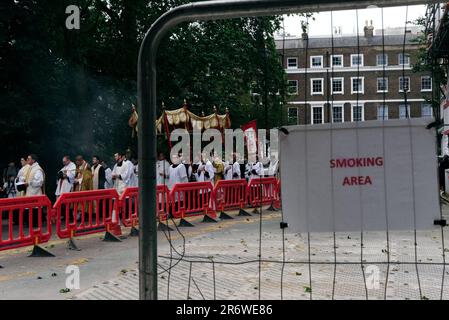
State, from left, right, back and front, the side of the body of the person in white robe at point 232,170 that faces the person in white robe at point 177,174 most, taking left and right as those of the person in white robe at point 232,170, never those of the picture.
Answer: front

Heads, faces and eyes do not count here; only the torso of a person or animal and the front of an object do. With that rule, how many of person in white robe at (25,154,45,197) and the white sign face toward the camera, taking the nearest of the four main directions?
1

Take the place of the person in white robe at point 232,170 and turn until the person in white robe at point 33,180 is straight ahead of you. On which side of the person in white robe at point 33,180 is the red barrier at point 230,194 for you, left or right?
left

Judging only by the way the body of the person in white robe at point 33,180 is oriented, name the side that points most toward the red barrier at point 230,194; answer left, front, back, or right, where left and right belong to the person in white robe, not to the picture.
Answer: back

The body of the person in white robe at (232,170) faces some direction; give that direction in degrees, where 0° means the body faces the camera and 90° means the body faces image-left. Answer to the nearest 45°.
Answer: approximately 45°

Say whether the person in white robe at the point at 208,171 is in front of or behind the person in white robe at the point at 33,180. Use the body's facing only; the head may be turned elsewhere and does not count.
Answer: behind

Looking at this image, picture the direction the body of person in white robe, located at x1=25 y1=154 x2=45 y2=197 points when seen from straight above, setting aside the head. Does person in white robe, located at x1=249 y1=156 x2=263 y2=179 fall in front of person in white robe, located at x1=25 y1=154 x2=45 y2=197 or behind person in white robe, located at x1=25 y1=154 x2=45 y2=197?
behind

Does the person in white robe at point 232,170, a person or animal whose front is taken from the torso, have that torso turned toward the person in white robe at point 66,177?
yes

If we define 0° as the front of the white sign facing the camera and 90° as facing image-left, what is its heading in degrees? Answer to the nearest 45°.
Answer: approximately 0°

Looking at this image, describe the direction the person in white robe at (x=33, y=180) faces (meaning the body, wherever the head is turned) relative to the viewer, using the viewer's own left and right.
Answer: facing to the left of the viewer

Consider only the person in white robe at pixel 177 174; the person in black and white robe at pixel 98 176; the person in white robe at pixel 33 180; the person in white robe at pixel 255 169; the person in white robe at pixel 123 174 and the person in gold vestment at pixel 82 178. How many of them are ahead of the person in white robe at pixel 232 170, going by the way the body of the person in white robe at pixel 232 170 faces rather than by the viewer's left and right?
5

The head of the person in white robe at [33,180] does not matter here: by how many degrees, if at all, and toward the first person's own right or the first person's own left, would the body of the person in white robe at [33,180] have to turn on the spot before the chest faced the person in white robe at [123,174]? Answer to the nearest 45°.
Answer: approximately 135° to the first person's own right
